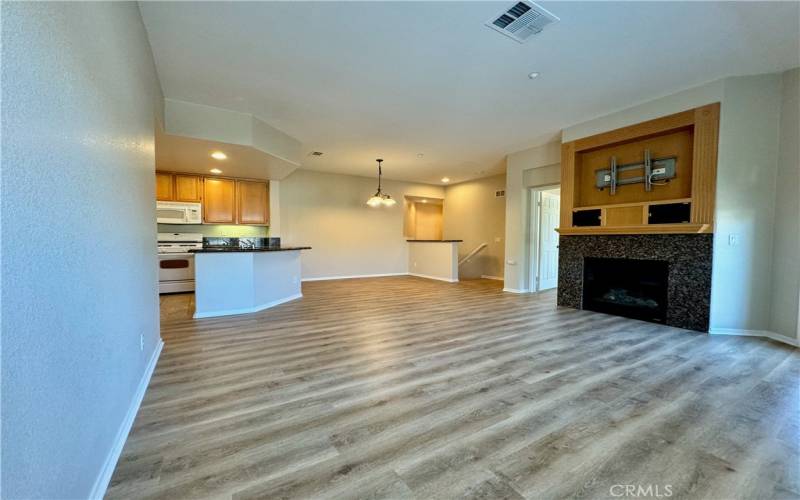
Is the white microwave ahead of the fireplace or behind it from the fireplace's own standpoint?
ahead

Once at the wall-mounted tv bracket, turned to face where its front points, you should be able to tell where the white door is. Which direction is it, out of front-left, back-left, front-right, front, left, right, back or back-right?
right

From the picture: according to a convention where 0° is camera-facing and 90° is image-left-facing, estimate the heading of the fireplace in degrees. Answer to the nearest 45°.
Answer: approximately 45°

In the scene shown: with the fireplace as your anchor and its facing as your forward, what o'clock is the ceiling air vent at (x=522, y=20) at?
The ceiling air vent is roughly at 11 o'clock from the fireplace.

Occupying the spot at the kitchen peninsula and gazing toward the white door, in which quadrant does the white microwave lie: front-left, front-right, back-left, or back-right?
back-left

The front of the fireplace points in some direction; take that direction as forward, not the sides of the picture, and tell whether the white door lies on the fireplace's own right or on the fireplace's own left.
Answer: on the fireplace's own right

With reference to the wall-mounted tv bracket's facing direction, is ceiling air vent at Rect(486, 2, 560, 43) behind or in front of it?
in front

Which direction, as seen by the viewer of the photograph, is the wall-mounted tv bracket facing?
facing the viewer and to the left of the viewer

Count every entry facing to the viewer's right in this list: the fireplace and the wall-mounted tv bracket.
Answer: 0
